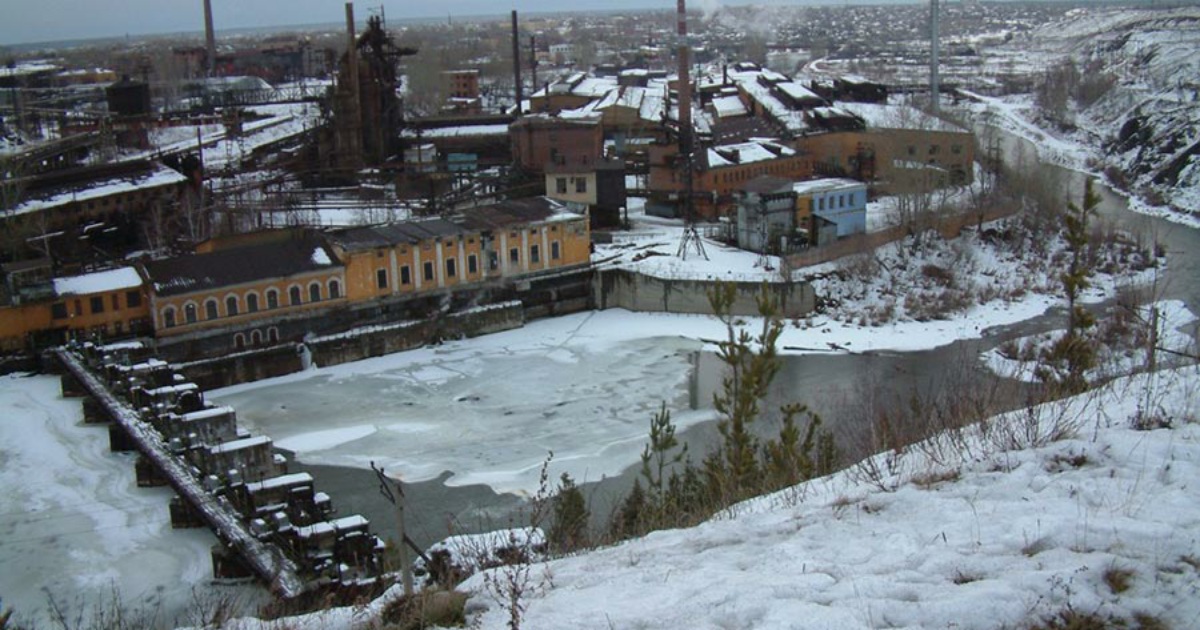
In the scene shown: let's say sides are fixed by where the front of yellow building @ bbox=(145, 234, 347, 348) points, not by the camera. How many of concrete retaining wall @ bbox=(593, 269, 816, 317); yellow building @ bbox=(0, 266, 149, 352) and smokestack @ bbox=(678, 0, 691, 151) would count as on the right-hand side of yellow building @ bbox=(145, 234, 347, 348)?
1

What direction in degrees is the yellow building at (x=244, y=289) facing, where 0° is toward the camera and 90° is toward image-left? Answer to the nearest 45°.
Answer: approximately 0°

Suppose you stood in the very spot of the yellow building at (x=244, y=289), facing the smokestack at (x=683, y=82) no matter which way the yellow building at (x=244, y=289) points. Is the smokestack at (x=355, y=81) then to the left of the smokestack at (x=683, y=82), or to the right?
left

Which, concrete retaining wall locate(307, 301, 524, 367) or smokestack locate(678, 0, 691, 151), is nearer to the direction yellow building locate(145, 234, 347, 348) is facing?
the concrete retaining wall

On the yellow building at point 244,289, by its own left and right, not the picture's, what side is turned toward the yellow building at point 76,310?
right

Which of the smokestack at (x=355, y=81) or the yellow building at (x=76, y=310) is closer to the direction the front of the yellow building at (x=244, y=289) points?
the yellow building

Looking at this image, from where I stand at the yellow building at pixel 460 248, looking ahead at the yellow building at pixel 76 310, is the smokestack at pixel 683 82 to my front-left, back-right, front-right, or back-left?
back-right

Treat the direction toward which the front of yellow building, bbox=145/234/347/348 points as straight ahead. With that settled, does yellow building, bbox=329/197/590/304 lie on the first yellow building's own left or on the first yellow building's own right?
on the first yellow building's own left

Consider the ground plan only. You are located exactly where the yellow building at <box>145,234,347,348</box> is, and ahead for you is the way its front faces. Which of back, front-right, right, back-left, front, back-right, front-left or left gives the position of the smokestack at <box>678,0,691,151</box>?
back-left

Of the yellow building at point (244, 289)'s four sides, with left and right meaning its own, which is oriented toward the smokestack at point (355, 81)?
back

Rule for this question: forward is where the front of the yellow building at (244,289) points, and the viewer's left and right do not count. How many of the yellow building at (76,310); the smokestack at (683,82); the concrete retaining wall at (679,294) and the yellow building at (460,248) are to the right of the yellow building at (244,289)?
1
